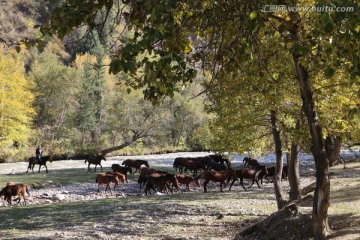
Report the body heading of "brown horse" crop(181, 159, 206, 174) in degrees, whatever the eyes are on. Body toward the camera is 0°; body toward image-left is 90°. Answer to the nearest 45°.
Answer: approximately 270°

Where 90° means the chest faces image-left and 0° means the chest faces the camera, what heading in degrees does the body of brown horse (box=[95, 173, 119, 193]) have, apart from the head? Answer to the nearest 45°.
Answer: approximately 270°

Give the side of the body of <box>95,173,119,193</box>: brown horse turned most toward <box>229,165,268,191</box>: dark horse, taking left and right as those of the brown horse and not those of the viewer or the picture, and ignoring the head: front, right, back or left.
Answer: front

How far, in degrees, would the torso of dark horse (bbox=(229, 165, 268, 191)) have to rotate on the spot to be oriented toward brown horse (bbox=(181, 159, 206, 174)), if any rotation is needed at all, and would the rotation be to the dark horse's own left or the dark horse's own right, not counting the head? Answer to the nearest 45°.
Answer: approximately 135° to the dark horse's own left

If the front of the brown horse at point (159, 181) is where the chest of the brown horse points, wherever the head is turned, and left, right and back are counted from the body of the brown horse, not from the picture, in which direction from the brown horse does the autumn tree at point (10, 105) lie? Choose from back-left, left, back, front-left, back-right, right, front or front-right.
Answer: back-left

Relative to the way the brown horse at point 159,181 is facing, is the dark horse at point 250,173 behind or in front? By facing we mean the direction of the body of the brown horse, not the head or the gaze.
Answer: in front

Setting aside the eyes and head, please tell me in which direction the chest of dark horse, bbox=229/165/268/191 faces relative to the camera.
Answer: to the viewer's right
